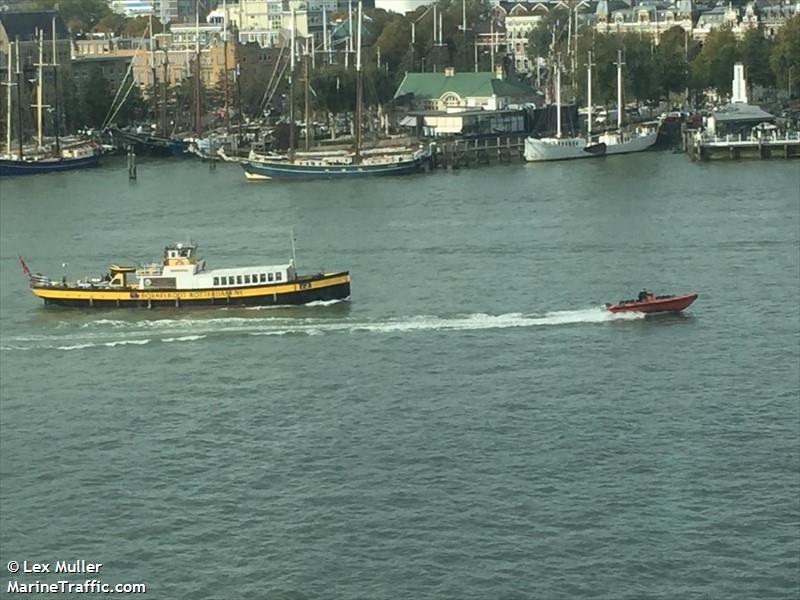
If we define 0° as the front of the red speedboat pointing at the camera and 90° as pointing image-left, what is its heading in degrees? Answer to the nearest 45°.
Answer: approximately 270°

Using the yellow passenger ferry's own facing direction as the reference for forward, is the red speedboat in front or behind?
in front

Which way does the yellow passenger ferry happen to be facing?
to the viewer's right

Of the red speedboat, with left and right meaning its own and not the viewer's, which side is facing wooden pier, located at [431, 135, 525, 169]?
left

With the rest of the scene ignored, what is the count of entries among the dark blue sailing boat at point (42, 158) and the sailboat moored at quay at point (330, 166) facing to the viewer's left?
2

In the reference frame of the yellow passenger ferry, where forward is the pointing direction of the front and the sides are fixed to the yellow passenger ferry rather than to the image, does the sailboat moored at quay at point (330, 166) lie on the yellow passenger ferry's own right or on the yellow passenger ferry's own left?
on the yellow passenger ferry's own left
